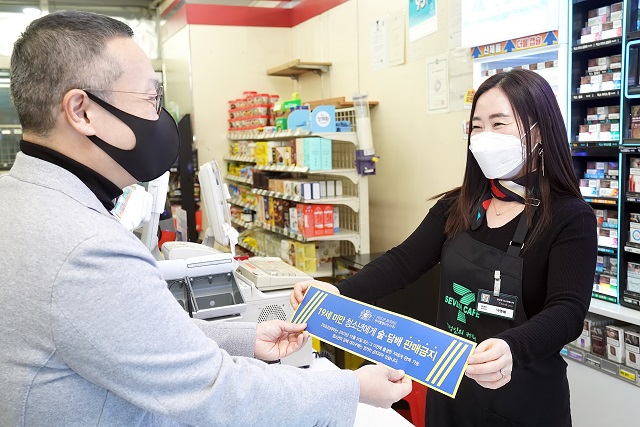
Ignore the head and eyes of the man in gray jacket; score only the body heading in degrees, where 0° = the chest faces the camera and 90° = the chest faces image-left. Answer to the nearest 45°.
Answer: approximately 270°

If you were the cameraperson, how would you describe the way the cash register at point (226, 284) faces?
facing to the right of the viewer

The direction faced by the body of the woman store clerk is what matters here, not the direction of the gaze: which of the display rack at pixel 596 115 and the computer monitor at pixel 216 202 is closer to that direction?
the computer monitor

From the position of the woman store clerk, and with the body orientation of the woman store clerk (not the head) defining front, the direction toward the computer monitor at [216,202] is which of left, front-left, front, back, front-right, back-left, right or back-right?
right

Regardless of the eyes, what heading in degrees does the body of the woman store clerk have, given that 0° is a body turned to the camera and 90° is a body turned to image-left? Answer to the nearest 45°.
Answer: approximately 45°

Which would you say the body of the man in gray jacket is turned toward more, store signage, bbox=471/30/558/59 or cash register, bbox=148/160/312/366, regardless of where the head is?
the store signage

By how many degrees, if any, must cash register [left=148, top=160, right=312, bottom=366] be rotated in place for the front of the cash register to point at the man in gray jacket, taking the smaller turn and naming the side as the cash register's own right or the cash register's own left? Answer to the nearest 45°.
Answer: approximately 90° to the cash register's own right

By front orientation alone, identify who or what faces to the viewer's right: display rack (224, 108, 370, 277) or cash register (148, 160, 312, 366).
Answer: the cash register

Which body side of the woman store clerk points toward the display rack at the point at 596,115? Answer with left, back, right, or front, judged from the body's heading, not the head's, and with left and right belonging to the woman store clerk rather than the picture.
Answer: back

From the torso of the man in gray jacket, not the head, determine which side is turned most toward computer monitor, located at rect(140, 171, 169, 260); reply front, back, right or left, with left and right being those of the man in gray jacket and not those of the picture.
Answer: left

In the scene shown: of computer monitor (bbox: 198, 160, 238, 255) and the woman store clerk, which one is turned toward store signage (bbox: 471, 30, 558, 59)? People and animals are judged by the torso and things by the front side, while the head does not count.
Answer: the computer monitor

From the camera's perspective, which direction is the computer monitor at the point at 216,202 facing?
to the viewer's right

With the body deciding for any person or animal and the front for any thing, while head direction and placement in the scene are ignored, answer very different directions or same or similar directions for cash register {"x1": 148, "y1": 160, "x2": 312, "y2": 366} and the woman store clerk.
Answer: very different directions
